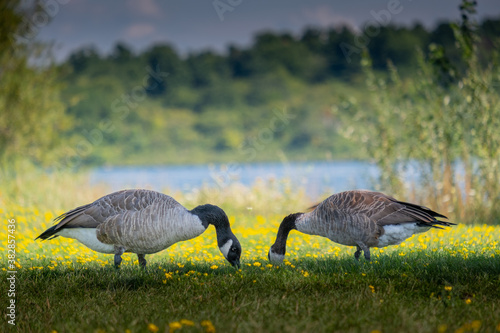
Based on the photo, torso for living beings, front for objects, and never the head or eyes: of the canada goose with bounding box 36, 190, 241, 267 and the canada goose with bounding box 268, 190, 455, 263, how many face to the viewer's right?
1

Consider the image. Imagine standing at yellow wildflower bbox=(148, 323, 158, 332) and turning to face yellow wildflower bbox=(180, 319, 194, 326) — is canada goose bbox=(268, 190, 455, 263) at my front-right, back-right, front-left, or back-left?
front-left

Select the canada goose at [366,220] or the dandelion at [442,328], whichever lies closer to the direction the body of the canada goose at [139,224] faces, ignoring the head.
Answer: the canada goose

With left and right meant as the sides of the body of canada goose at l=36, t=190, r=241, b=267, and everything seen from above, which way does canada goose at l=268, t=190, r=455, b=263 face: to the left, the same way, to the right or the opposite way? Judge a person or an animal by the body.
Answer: the opposite way

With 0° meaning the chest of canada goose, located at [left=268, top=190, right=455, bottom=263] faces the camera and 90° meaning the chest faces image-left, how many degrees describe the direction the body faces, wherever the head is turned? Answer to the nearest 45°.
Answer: approximately 90°

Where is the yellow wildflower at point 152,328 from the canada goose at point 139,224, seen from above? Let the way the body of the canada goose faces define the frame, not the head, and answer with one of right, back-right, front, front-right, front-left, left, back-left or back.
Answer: right

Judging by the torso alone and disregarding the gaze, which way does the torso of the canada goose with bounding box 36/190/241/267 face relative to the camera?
to the viewer's right

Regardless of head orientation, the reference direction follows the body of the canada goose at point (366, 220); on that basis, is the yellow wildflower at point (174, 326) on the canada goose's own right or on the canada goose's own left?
on the canada goose's own left
